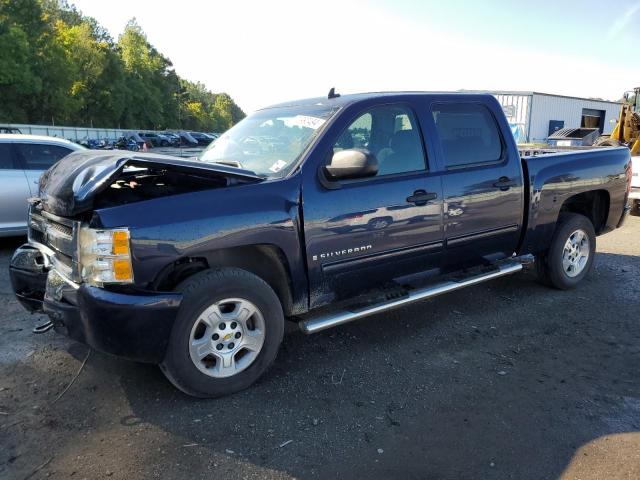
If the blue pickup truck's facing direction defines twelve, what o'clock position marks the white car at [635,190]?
The white car is roughly at 6 o'clock from the blue pickup truck.

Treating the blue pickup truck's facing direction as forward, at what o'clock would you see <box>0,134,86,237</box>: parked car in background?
The parked car in background is roughly at 3 o'clock from the blue pickup truck.

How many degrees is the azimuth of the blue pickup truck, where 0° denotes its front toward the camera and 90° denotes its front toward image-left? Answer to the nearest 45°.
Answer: approximately 45°

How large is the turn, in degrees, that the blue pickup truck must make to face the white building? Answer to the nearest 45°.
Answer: approximately 180°

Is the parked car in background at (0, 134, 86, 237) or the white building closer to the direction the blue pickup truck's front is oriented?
the parked car in background

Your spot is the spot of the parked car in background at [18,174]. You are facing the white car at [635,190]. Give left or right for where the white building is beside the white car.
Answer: left
